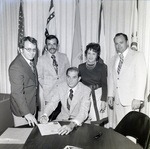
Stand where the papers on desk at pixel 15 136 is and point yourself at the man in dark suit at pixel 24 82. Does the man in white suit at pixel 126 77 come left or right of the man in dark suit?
right

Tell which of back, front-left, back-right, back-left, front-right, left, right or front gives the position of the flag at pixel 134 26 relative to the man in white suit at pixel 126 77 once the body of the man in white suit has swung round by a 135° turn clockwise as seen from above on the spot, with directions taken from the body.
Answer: front

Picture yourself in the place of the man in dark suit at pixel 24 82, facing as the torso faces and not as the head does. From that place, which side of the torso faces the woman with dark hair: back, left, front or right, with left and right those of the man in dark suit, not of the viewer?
left

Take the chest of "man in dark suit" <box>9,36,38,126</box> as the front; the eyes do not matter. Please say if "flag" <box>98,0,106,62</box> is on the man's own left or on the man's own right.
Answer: on the man's own left

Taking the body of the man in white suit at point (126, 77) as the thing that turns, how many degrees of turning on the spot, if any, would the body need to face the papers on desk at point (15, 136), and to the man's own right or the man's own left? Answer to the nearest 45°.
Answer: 0° — they already face it

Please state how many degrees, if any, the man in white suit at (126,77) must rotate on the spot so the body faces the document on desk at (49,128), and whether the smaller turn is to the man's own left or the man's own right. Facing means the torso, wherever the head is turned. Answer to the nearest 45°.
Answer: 0° — they already face it

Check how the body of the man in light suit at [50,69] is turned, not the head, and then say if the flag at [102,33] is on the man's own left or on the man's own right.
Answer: on the man's own left

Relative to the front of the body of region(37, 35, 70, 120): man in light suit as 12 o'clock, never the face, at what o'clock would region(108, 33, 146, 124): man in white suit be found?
The man in white suit is roughly at 10 o'clock from the man in light suit.

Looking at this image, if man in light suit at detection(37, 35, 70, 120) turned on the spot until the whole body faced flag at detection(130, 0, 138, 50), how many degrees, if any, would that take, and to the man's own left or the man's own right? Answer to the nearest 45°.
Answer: approximately 90° to the man's own left

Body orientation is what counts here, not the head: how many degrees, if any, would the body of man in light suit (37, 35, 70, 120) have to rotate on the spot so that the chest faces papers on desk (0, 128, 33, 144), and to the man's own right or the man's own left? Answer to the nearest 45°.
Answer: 0° — they already face it

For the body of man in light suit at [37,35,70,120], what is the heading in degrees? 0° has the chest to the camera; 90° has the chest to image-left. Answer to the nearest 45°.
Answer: approximately 0°
